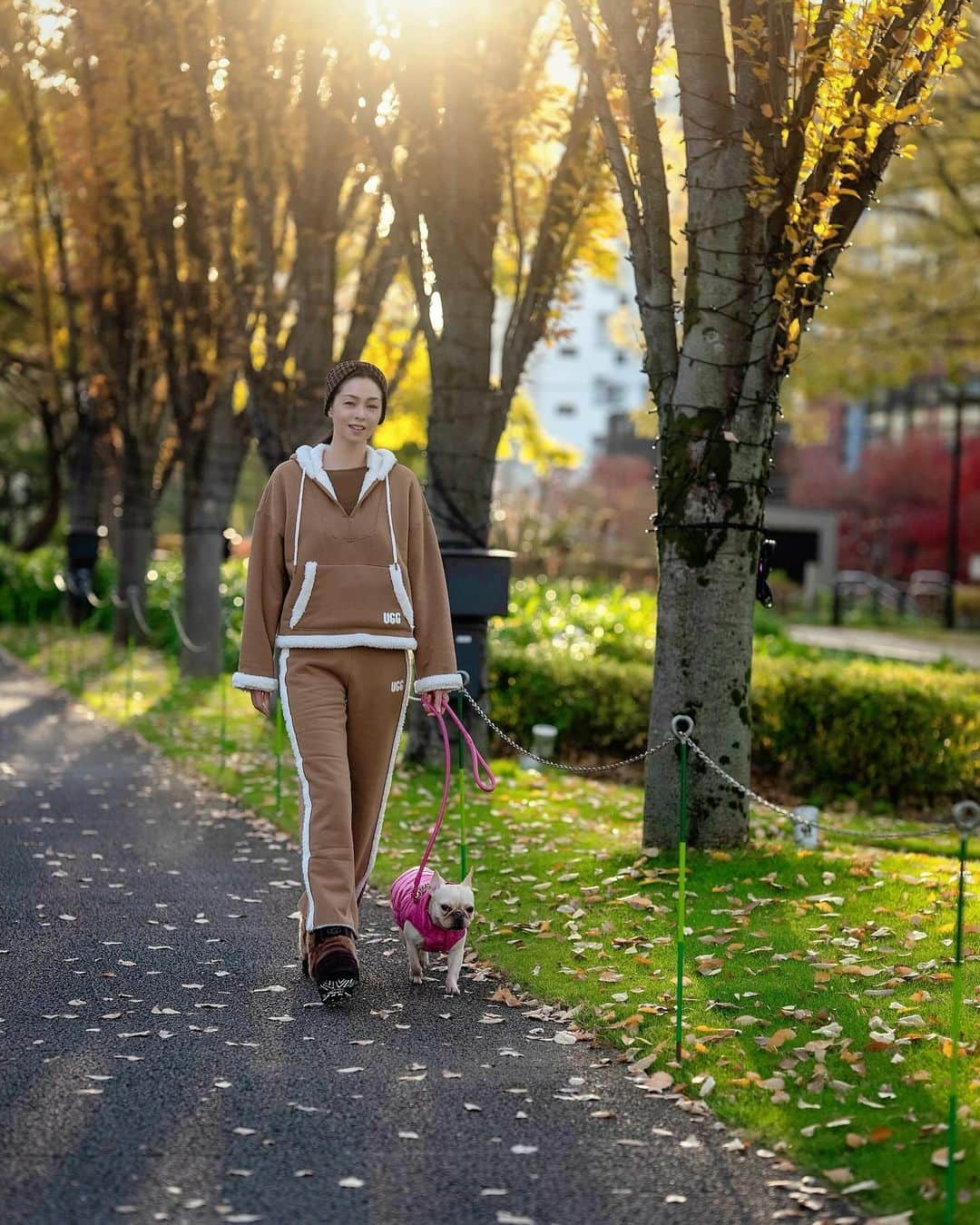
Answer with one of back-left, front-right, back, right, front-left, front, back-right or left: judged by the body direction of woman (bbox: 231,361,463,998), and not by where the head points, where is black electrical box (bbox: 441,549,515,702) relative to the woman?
back

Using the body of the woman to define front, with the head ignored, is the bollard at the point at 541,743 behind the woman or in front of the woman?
behind

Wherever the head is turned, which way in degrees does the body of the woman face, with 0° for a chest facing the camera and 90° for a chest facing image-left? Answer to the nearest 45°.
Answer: approximately 0°

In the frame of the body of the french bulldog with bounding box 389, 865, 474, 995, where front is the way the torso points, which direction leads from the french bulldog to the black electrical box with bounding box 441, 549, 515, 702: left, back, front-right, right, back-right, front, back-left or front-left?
back-left

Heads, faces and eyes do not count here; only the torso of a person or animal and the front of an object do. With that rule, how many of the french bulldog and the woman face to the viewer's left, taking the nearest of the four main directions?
0

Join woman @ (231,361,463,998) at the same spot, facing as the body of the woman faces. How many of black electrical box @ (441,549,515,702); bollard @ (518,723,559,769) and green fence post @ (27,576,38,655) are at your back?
3

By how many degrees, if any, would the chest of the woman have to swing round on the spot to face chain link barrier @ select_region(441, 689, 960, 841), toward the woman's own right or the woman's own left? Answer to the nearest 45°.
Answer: approximately 90° to the woman's own left
